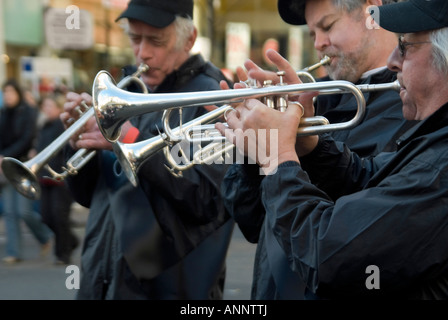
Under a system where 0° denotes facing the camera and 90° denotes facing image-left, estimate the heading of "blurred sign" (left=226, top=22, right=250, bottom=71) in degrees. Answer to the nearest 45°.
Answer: approximately 0°

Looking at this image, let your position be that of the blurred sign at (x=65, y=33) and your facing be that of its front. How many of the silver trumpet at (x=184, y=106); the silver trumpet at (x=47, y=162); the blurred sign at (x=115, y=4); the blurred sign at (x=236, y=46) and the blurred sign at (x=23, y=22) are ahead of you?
2

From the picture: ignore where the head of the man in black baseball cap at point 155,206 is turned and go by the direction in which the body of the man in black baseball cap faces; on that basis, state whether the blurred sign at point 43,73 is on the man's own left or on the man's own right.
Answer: on the man's own right

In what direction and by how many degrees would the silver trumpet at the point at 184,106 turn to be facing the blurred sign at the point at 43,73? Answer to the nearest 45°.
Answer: approximately 90° to its right

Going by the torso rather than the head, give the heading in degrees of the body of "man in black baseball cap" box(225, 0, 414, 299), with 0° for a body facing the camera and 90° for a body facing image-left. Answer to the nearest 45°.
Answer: approximately 45°

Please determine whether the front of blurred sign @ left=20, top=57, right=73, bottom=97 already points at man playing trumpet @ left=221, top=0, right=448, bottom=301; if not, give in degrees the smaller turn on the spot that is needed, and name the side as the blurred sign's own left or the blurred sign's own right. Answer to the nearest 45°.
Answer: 0° — it already faces them

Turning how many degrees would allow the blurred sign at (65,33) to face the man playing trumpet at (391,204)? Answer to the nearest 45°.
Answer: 0° — it already faces them

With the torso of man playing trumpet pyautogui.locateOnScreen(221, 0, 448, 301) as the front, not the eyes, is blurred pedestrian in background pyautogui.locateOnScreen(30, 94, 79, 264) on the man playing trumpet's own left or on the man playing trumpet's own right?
on the man playing trumpet's own right

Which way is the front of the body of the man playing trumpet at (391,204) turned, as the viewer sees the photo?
to the viewer's left

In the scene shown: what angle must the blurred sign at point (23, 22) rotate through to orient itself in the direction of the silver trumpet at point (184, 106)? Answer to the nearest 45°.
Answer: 0° — it already faces it

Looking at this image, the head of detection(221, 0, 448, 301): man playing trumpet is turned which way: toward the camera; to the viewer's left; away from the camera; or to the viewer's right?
to the viewer's left

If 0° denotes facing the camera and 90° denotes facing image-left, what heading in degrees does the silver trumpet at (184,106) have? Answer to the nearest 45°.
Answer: approximately 90°

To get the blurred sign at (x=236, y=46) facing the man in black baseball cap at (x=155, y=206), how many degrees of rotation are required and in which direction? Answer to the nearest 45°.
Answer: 0° — it already faces them
